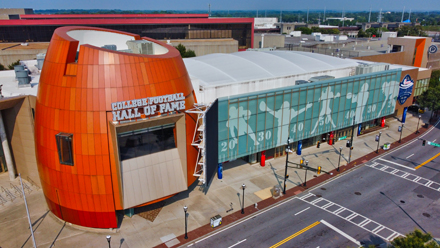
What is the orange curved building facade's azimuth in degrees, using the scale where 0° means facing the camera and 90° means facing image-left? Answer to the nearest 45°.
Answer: approximately 315°

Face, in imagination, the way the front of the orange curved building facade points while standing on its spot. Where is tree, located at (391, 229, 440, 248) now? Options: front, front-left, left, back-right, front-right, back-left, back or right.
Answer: front
